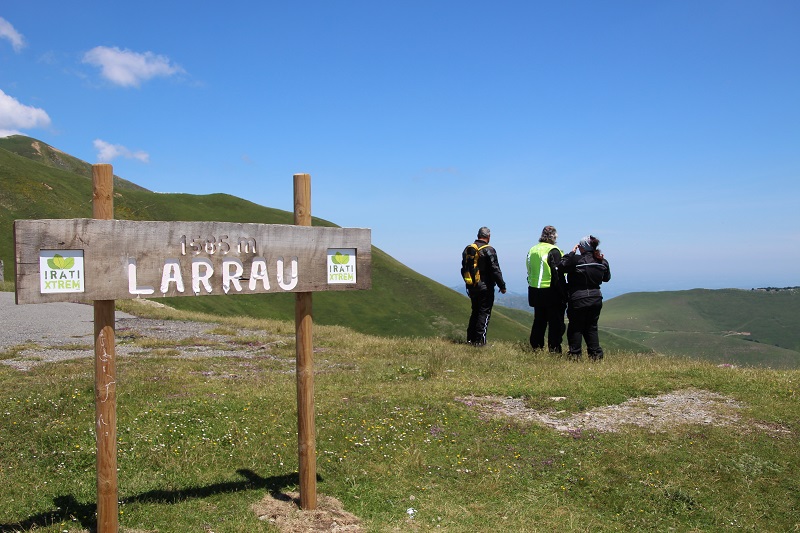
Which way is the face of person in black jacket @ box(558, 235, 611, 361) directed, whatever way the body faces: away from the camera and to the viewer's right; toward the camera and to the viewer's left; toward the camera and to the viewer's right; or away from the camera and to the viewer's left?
away from the camera and to the viewer's left

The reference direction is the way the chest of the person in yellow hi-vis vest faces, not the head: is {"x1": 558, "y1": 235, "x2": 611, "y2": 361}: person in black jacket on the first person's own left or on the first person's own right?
on the first person's own right

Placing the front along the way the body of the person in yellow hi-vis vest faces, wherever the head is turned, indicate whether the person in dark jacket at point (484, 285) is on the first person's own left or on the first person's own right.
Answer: on the first person's own left

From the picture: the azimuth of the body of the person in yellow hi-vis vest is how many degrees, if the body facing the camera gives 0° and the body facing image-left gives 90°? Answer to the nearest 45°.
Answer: approximately 225°
